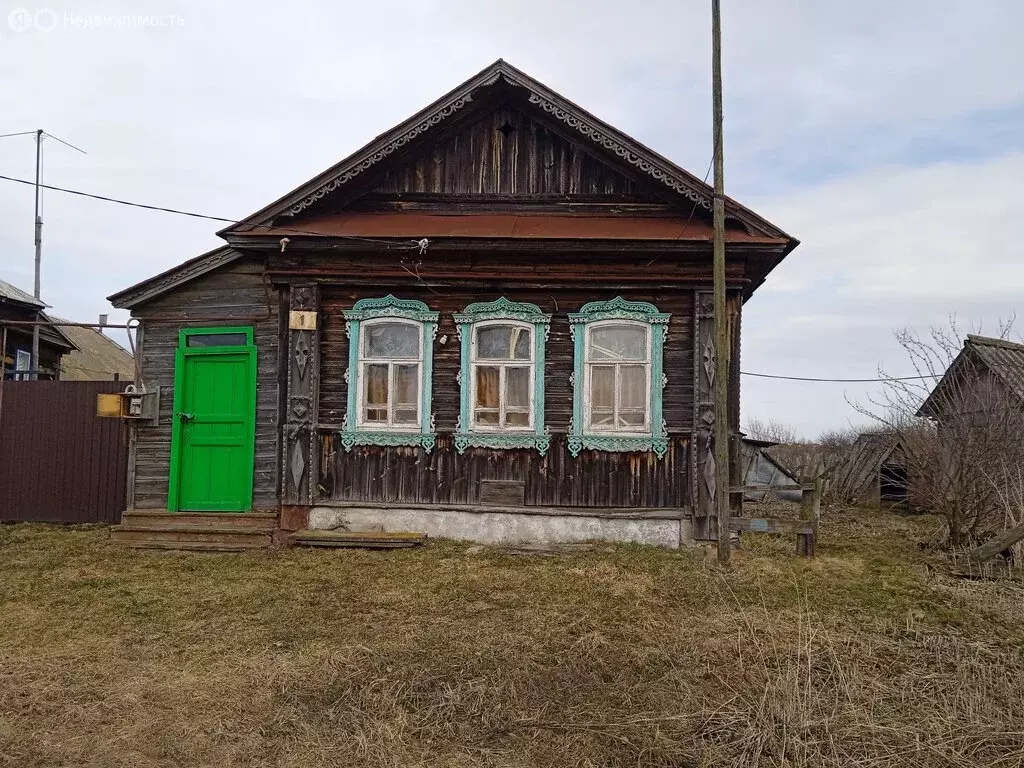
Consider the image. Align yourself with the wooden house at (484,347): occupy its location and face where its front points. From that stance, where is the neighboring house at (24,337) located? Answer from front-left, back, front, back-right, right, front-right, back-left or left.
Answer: back-right

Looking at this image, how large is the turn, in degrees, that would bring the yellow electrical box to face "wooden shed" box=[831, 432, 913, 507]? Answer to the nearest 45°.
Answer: approximately 90° to its left

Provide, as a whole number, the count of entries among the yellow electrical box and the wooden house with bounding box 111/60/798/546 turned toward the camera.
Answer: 2

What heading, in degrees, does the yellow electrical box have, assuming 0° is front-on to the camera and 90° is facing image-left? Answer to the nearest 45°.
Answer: approximately 0°

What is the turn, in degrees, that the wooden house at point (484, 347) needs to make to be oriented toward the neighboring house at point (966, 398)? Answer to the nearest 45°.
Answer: approximately 90° to its left

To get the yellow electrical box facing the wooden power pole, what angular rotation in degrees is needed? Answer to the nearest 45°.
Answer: approximately 45° to its left

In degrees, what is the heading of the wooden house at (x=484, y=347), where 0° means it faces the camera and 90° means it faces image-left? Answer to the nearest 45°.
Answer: approximately 0°

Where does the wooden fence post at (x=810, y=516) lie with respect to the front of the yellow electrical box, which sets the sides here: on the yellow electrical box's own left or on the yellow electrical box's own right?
on the yellow electrical box's own left

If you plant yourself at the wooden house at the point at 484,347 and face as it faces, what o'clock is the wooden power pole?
The wooden power pole is roughly at 10 o'clock from the wooden house.

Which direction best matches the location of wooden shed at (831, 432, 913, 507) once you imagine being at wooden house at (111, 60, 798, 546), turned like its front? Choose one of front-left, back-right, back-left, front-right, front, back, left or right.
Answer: back-left
